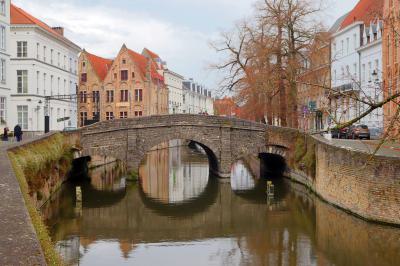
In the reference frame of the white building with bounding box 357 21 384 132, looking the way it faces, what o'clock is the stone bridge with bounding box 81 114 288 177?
The stone bridge is roughly at 12 o'clock from the white building.

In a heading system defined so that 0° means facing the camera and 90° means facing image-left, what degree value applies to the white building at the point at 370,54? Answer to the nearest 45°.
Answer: approximately 45°
